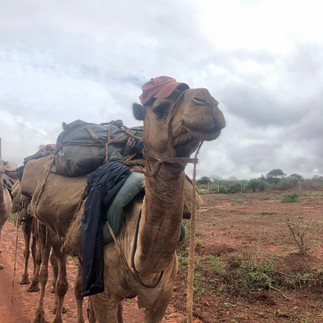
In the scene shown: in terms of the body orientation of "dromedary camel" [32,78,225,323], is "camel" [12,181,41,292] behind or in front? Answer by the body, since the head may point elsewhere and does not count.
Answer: behind

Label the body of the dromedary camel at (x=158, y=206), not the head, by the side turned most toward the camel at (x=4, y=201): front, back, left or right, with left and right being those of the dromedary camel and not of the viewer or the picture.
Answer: back

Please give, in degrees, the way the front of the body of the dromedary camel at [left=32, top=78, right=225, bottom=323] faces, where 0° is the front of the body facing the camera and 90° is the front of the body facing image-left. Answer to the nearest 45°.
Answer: approximately 315°

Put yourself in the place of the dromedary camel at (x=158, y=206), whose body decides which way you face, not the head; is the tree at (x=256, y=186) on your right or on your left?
on your left
